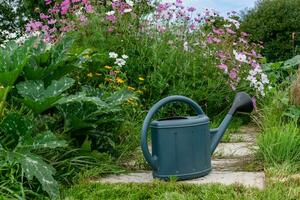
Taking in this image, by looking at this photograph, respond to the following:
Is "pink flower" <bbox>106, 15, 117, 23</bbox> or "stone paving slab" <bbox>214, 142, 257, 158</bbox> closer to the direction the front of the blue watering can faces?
the stone paving slab

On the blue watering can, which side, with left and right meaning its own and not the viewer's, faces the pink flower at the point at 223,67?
left

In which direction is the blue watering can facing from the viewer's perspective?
to the viewer's right

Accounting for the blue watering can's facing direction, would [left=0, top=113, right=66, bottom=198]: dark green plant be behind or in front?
behind

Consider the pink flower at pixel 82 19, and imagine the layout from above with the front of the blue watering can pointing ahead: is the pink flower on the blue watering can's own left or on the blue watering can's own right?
on the blue watering can's own left

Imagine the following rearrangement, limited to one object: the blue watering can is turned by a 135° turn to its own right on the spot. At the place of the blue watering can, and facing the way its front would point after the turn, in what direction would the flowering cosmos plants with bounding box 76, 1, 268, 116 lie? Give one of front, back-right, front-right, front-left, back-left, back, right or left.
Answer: back-right

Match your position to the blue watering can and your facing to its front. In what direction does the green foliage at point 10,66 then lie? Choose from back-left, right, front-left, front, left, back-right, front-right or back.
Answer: back

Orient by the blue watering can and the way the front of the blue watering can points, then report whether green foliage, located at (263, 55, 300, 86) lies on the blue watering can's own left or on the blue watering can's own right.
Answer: on the blue watering can's own left

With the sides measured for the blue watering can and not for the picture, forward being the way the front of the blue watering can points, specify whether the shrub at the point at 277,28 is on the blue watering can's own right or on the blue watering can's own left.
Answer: on the blue watering can's own left
